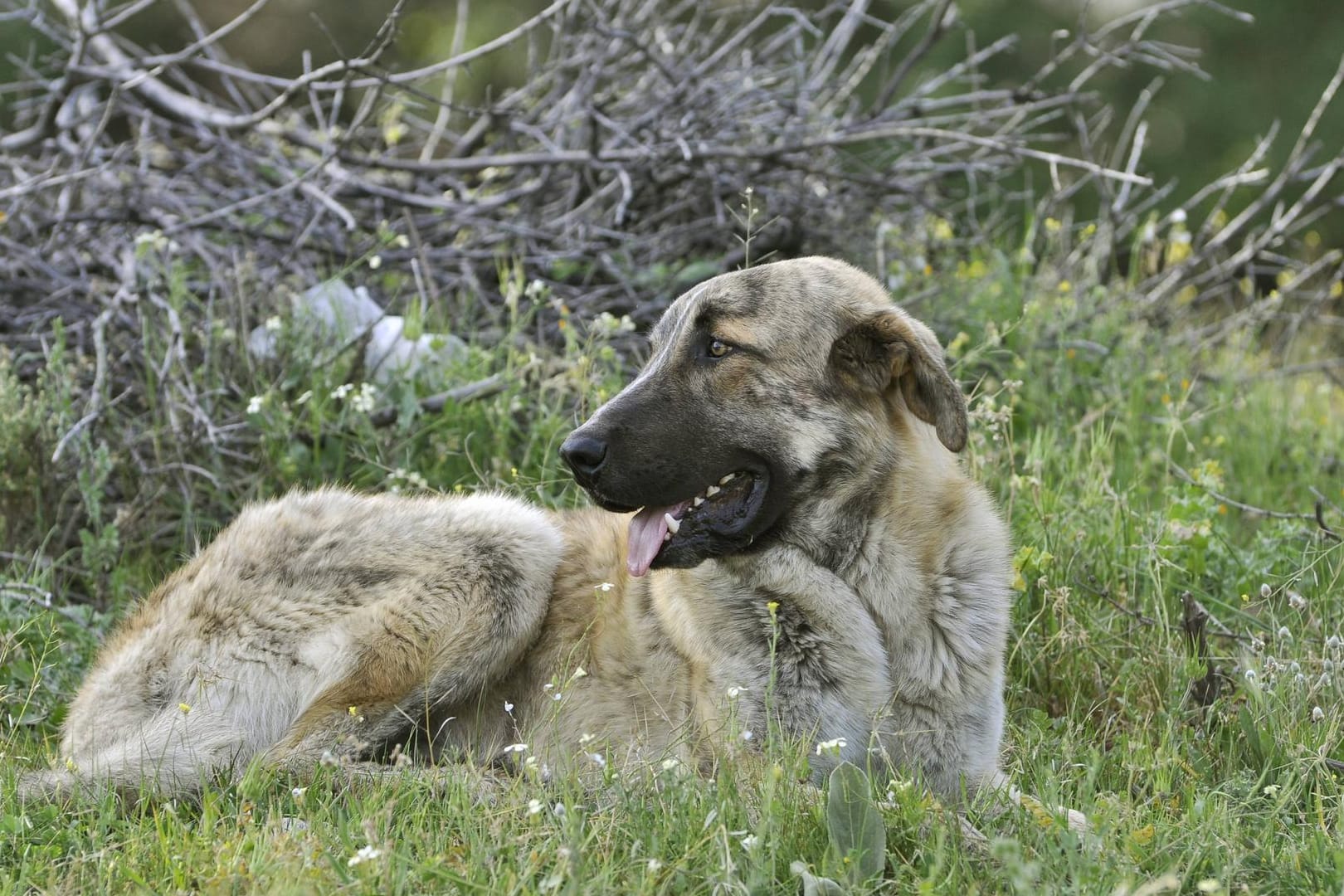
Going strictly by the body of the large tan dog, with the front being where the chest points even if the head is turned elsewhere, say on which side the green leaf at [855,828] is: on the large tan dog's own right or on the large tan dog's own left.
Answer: on the large tan dog's own right

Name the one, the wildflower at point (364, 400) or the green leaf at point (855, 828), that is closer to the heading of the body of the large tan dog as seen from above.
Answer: the green leaf

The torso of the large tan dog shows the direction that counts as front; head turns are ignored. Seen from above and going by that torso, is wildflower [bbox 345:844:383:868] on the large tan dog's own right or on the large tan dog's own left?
on the large tan dog's own right

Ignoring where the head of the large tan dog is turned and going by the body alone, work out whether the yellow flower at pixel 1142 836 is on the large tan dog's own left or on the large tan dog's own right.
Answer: on the large tan dog's own right

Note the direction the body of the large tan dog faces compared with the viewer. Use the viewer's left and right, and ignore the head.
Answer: facing to the right of the viewer

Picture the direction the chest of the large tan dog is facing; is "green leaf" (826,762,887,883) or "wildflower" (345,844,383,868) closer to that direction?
the green leaf

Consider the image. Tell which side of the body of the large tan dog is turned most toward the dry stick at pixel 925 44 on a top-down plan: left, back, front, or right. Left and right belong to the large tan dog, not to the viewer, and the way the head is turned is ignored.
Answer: left

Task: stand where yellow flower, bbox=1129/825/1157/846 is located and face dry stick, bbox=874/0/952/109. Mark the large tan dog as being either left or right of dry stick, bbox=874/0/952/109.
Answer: left

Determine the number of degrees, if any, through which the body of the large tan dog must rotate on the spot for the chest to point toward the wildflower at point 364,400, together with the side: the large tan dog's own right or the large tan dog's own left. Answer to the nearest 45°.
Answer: approximately 135° to the large tan dog's own left

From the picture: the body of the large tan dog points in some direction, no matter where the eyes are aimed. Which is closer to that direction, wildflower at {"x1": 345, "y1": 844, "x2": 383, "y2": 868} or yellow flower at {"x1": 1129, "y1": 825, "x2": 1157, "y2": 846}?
the yellow flower
